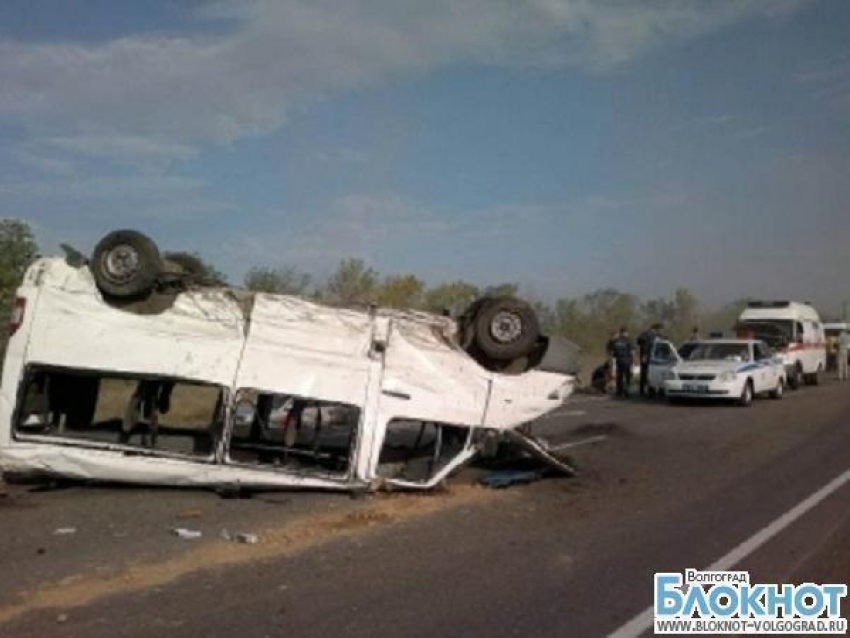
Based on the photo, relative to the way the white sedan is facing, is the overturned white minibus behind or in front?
in front

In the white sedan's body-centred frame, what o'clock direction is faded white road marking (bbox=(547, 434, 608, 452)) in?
The faded white road marking is roughly at 11 o'clock from the white sedan.

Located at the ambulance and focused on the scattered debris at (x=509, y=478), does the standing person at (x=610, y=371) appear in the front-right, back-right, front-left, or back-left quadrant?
front-right

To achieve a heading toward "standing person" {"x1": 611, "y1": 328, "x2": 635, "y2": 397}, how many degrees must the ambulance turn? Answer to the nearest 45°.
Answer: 0° — it already faces them

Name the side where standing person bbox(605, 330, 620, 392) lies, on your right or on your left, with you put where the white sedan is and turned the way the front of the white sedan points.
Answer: on your right

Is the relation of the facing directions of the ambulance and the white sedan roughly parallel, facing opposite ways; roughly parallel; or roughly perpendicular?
roughly parallel

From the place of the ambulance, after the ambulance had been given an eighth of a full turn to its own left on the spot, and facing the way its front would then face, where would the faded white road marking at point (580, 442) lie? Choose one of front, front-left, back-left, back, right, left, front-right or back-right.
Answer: front

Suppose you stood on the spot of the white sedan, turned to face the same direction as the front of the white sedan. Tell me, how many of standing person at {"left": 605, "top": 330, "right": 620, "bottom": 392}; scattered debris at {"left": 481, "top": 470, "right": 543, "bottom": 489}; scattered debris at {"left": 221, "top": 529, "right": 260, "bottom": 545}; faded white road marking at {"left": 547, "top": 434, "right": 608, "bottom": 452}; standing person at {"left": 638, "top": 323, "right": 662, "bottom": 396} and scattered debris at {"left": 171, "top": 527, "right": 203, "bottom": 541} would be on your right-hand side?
2

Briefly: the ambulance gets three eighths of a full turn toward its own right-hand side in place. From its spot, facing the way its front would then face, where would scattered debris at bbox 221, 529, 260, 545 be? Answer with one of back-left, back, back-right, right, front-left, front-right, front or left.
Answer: back

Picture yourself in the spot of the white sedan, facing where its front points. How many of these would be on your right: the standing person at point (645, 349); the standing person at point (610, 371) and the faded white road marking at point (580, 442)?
2

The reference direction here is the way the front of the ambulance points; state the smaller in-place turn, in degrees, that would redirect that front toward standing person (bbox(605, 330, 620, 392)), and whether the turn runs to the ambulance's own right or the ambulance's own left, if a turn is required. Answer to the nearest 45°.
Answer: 0° — it already faces them

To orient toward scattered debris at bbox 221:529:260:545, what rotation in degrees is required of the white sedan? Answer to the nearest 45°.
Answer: approximately 45° to its left

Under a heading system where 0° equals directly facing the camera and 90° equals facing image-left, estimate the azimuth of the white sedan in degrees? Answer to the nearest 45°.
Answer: approximately 45°

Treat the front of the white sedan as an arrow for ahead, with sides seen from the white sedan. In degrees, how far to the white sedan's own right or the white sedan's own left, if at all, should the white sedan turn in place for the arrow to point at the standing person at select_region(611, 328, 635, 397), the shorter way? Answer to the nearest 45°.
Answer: approximately 90° to the white sedan's own right
